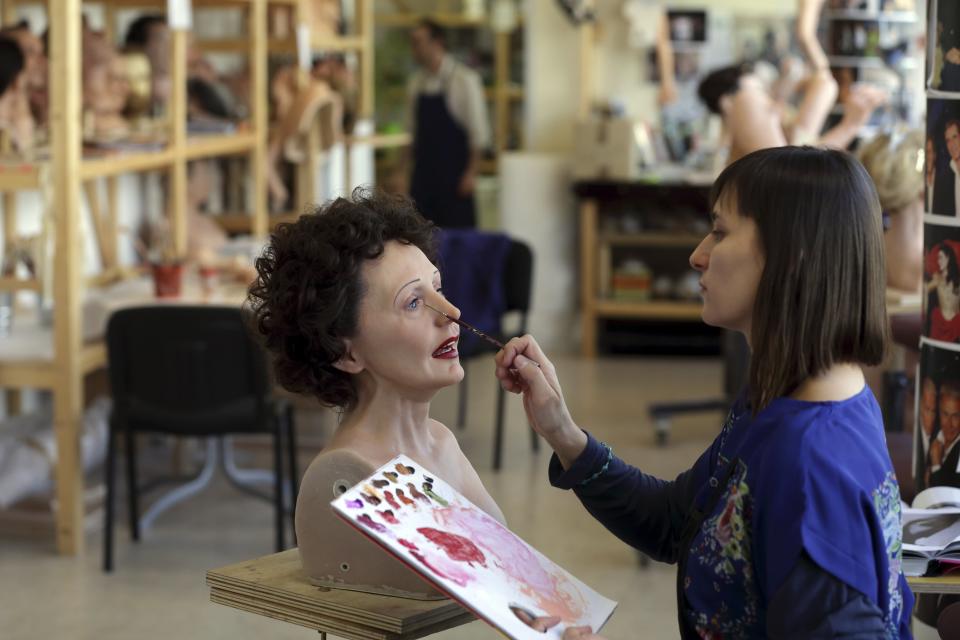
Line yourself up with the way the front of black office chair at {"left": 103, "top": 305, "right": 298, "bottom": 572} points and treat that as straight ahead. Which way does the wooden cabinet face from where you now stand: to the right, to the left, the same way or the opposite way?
the opposite way

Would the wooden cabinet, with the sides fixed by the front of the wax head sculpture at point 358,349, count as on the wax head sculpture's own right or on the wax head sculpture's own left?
on the wax head sculpture's own left

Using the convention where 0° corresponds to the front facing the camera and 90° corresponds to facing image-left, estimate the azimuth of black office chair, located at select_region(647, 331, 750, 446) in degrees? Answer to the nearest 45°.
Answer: approximately 90°

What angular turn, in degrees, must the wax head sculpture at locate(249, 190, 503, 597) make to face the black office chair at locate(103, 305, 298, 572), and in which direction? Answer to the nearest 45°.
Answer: approximately 135° to its left

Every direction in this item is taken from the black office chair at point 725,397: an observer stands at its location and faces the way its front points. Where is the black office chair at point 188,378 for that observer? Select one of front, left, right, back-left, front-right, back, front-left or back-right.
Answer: front-left

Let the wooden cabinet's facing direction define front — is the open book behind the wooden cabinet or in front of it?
in front

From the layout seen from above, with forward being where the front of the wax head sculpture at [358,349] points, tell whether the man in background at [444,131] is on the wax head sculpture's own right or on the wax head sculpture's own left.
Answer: on the wax head sculpture's own left

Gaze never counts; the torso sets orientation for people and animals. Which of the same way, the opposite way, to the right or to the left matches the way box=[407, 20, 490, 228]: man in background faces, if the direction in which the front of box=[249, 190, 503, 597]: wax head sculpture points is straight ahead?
to the right

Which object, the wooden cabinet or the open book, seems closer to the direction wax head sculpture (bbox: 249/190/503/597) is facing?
the open book

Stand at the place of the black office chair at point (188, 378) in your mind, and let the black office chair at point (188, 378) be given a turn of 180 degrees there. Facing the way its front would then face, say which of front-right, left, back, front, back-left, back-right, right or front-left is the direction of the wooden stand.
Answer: front

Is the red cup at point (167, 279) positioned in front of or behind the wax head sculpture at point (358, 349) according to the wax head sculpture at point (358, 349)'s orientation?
behind
